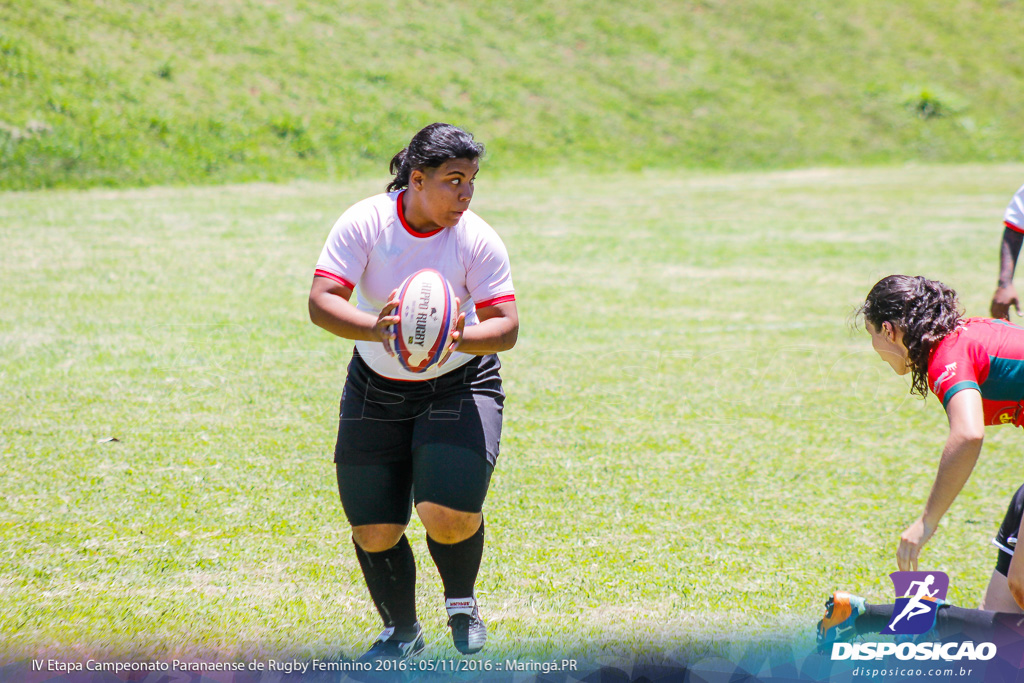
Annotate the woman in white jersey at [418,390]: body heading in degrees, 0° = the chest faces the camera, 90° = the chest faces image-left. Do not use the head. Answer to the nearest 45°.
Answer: approximately 0°
